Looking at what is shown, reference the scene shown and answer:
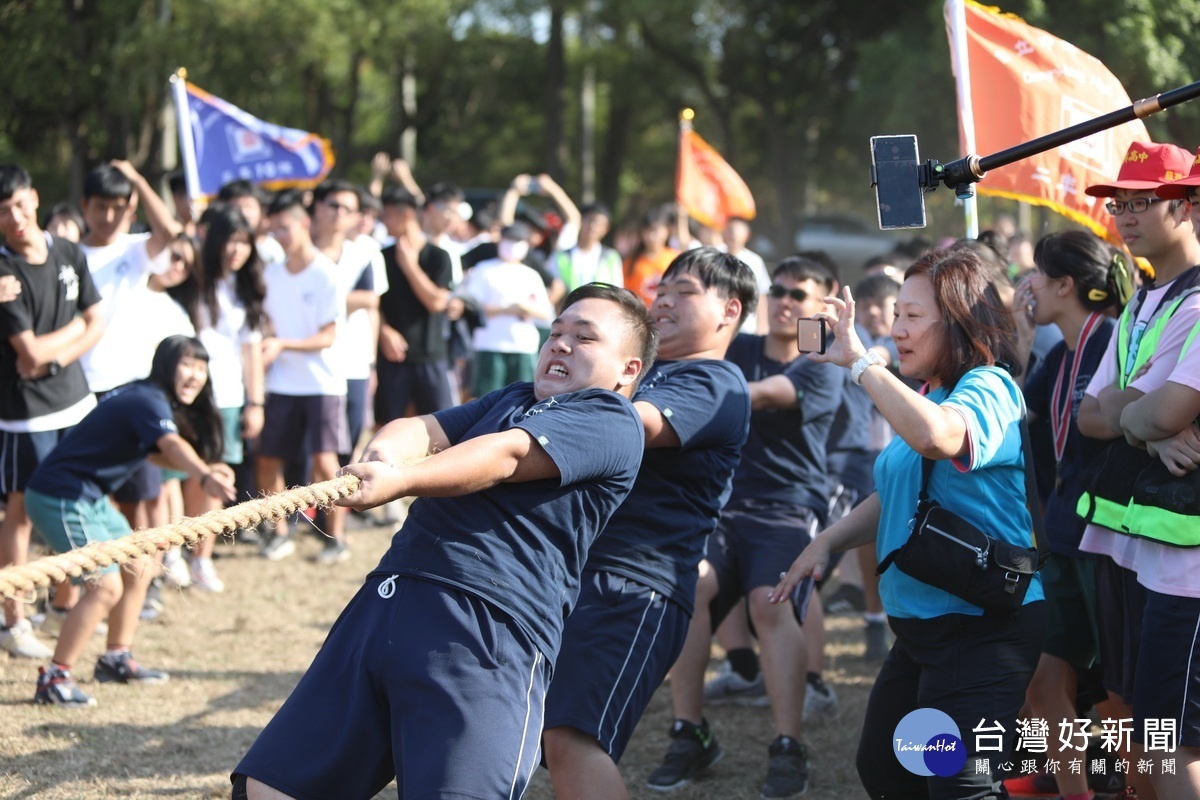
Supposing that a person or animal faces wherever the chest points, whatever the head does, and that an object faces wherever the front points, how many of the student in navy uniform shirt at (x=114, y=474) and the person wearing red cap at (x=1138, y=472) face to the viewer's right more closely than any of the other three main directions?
1

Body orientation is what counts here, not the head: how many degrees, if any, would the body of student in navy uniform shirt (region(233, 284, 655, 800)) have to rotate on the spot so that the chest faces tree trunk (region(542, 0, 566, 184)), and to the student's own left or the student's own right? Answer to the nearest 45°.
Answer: approximately 135° to the student's own right

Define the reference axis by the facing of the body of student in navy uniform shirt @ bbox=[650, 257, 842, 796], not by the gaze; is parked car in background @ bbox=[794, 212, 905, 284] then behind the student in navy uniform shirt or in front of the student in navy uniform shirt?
behind

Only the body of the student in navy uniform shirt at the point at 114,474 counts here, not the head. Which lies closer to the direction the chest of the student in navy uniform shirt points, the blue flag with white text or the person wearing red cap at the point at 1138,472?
the person wearing red cap

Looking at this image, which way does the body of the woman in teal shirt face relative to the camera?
to the viewer's left

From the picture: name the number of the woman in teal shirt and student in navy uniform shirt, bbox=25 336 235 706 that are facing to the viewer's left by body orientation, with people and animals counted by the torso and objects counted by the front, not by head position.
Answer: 1

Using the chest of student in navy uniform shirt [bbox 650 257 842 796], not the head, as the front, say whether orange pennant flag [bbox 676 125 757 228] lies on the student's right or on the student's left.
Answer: on the student's right

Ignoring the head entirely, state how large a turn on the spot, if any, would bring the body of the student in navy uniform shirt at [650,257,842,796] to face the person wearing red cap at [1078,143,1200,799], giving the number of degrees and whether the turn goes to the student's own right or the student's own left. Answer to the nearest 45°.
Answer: approximately 90° to the student's own left

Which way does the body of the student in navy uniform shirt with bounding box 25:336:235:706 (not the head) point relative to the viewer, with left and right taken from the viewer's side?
facing to the right of the viewer

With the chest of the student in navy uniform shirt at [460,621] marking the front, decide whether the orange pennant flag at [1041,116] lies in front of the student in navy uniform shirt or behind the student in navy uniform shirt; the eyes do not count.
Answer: behind

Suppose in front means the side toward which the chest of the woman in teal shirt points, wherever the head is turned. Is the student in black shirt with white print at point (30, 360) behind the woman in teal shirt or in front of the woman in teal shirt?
in front

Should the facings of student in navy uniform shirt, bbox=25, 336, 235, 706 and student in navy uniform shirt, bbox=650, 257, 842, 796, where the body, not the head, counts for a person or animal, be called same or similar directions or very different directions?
very different directions
